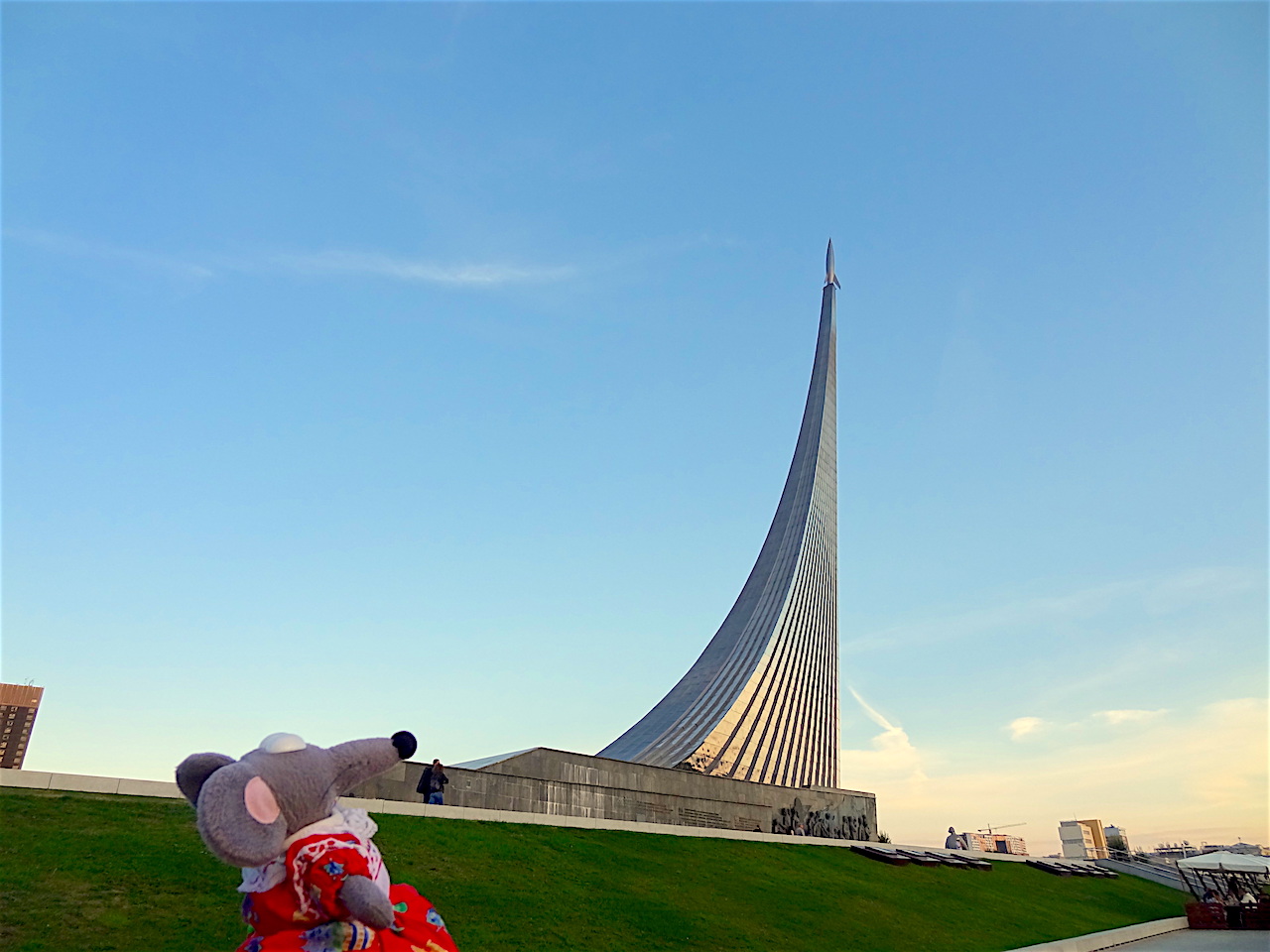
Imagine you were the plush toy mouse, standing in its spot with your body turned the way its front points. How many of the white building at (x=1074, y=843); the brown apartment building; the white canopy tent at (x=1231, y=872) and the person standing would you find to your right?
0

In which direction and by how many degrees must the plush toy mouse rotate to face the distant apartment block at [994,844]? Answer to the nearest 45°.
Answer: approximately 45° to its left

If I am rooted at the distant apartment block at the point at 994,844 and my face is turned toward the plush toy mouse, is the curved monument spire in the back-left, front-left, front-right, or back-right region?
front-right

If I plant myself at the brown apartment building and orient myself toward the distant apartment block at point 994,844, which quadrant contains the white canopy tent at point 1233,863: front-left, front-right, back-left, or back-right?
front-right

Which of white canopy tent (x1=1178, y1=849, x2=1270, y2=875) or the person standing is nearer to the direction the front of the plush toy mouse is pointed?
the white canopy tent

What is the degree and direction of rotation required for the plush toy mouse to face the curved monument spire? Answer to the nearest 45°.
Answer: approximately 45° to its left

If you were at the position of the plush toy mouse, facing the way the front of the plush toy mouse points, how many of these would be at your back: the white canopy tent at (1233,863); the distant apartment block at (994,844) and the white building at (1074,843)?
0

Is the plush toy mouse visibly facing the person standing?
no

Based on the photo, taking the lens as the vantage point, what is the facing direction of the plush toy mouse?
facing to the right of the viewer

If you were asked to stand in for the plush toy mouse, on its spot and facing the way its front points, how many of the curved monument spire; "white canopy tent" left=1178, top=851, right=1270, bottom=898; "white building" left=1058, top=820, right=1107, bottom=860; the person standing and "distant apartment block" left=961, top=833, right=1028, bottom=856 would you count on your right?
0

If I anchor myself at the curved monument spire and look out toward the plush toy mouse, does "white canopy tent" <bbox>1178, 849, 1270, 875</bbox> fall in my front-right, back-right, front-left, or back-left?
front-left

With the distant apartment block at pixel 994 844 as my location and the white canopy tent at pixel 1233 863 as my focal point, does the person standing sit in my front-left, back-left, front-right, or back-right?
front-right

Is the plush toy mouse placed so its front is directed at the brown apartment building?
no

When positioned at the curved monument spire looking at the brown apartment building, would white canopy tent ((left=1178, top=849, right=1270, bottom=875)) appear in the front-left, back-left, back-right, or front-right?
back-left
